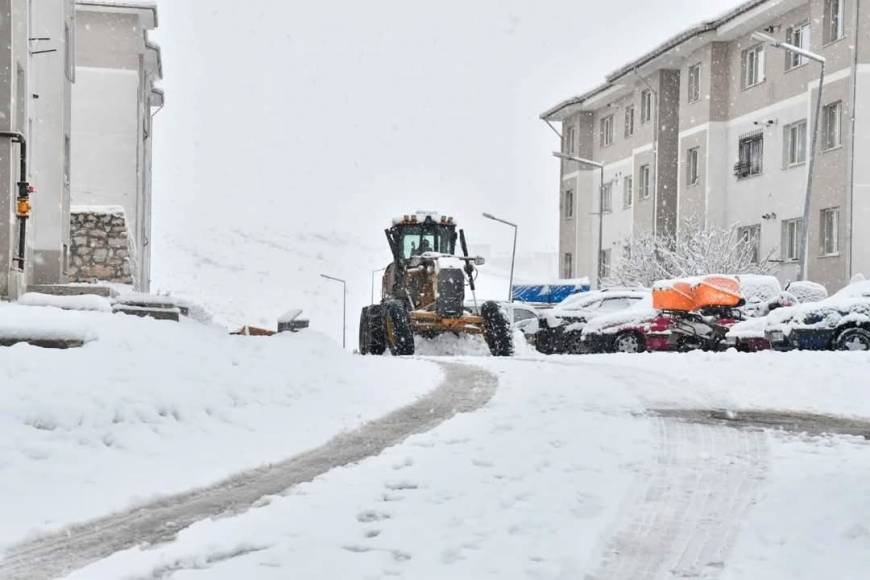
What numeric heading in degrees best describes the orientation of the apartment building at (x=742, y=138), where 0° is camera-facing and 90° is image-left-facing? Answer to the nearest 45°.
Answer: approximately 45°

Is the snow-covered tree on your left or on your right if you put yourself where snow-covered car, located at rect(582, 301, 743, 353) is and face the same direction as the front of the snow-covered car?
on your right

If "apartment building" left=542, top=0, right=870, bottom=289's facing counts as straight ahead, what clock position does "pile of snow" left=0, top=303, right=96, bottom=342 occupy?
The pile of snow is roughly at 11 o'clock from the apartment building.

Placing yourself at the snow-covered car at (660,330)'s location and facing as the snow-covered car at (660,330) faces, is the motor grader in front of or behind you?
in front

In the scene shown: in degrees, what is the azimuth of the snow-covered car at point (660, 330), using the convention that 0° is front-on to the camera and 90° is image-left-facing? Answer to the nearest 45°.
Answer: approximately 90°

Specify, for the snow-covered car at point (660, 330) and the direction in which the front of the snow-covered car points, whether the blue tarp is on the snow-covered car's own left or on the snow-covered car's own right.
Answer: on the snow-covered car's own right

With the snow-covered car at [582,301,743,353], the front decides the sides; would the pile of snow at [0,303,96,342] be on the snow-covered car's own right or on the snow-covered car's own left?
on the snow-covered car's own left

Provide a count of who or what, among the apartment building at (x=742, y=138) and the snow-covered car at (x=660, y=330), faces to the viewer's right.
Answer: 0

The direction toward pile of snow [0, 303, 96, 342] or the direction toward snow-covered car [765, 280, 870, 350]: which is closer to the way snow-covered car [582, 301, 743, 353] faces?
the pile of snow

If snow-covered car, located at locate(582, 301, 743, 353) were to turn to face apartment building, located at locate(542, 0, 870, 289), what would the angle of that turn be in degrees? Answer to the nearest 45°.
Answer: approximately 90° to its right

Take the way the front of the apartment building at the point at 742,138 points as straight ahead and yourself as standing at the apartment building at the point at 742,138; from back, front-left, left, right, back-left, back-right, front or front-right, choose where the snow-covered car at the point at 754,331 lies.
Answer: front-left

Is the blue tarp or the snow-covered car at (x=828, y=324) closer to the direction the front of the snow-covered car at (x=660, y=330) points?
the blue tarp
